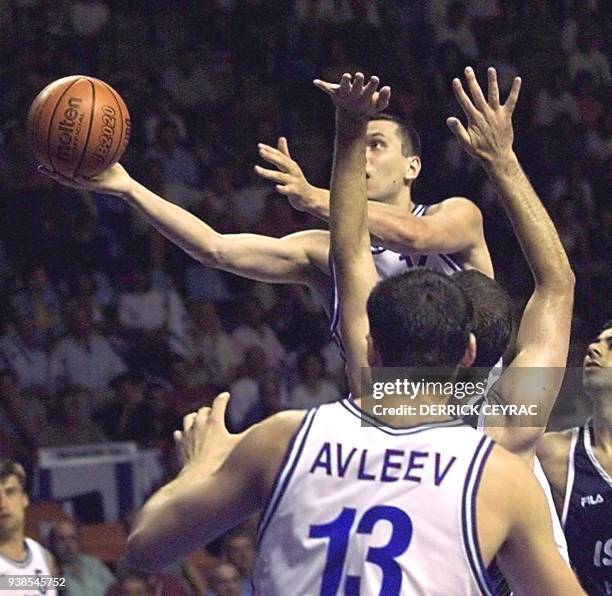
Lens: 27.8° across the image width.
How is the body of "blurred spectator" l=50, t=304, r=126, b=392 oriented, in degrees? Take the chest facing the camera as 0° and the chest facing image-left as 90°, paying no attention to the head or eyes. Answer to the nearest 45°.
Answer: approximately 0°

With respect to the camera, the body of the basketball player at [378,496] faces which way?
away from the camera

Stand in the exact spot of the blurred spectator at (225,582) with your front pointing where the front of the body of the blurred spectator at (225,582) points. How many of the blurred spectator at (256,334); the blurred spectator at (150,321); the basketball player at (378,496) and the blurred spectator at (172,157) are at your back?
3

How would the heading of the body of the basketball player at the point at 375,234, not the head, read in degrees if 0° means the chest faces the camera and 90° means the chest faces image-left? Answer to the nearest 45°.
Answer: approximately 45°

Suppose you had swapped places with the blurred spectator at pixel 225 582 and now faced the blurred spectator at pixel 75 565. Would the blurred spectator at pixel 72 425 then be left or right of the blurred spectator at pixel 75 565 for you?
right

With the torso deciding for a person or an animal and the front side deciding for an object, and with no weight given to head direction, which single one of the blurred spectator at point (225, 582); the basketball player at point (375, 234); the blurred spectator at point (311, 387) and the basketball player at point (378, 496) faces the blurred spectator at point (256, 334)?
the basketball player at point (378, 496)

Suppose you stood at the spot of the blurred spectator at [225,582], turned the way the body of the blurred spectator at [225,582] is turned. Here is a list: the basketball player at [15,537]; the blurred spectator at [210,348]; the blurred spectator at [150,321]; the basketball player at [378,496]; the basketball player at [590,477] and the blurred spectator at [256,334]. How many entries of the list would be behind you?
3
